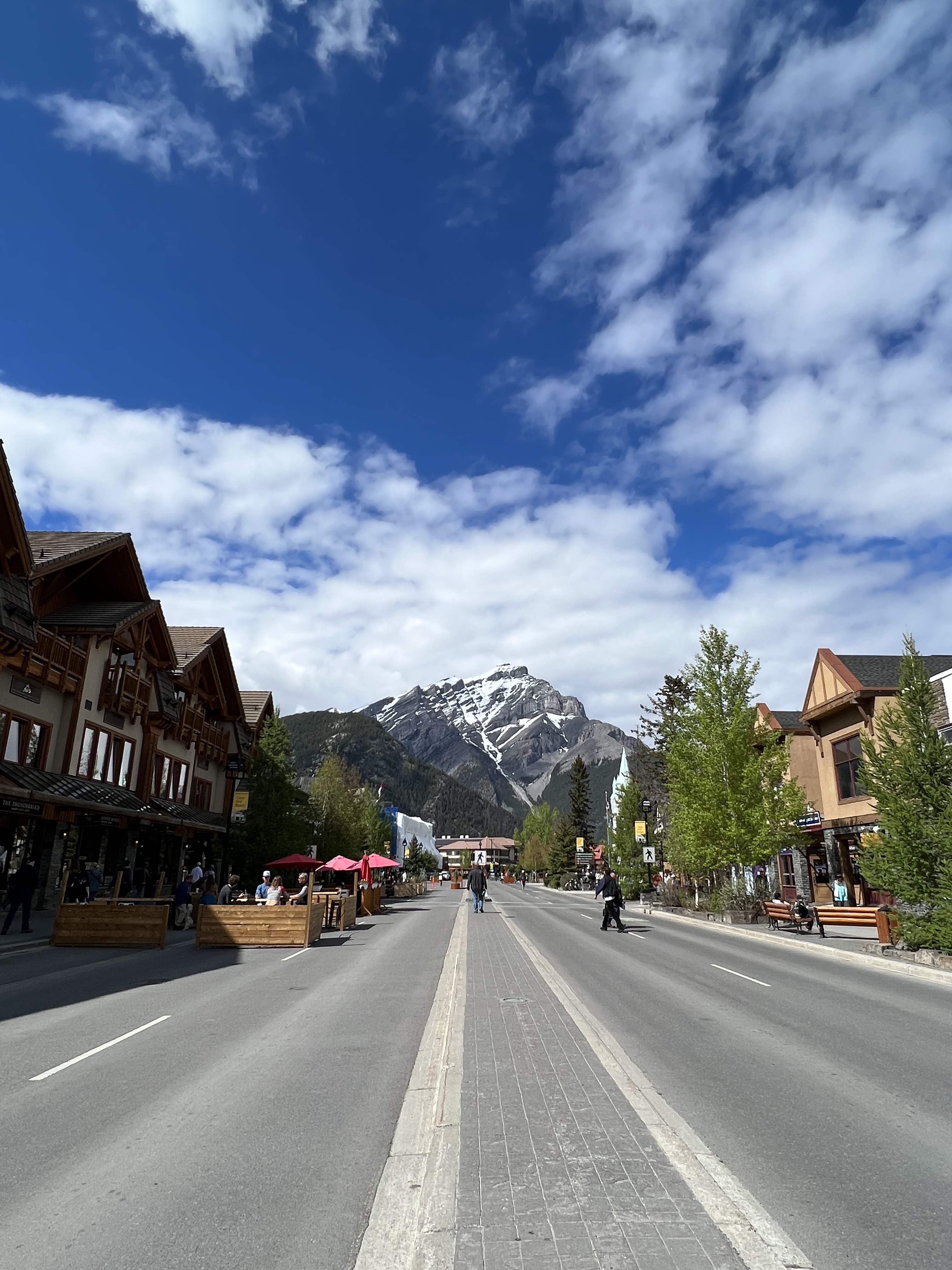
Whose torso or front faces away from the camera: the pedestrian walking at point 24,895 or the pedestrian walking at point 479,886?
the pedestrian walking at point 479,886

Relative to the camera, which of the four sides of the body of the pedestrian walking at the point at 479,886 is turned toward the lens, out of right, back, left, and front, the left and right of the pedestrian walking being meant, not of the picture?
back

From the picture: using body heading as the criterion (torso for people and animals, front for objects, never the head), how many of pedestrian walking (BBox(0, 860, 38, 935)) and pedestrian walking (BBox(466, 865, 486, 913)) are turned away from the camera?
1

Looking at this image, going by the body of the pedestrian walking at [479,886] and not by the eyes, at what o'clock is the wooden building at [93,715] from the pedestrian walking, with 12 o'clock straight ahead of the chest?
The wooden building is roughly at 8 o'clock from the pedestrian walking.

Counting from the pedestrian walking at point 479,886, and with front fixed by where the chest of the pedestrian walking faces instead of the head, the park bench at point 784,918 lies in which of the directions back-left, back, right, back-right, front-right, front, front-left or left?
back-right

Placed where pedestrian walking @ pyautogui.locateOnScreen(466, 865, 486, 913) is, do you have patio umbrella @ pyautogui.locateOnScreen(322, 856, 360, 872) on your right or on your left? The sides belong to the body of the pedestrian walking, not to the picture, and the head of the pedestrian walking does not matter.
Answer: on your left

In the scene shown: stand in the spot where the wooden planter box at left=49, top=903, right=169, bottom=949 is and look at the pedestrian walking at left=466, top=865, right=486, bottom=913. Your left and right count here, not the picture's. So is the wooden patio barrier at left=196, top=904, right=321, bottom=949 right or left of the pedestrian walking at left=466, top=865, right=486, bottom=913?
right

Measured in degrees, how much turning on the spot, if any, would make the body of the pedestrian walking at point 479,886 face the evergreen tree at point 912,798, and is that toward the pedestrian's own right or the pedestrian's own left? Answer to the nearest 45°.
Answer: approximately 135° to the pedestrian's own right

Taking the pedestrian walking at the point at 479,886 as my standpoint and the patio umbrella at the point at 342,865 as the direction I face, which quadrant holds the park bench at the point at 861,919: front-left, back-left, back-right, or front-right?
back-left
